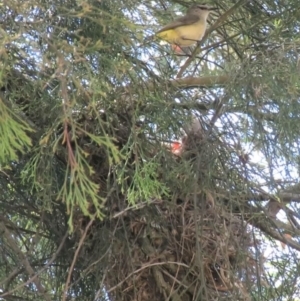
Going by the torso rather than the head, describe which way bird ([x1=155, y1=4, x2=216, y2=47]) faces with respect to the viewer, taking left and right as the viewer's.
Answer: facing to the right of the viewer
